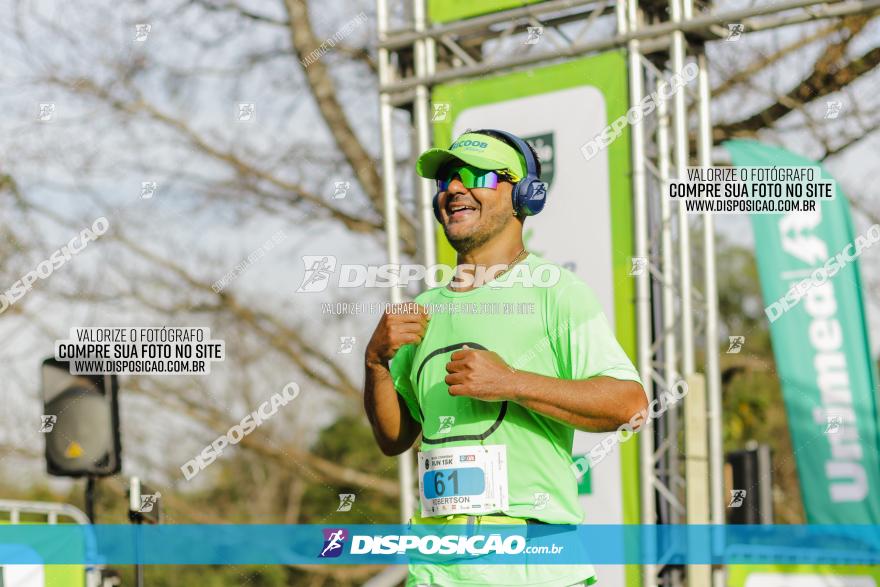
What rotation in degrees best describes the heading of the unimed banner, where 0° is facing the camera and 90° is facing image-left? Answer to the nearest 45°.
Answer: approximately 0°

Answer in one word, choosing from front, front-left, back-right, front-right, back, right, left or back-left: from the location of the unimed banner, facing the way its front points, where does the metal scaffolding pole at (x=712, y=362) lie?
front-right

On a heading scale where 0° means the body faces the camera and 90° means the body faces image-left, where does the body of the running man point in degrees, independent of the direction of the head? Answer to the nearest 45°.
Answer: approximately 45°
